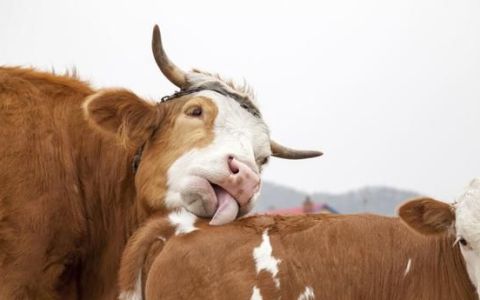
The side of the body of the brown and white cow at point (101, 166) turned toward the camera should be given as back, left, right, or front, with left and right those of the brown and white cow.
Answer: right

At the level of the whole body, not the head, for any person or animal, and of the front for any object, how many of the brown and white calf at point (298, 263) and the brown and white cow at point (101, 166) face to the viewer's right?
2

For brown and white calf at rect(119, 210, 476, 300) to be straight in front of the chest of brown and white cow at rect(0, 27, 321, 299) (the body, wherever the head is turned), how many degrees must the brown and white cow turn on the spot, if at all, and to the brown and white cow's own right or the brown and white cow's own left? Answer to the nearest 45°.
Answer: approximately 45° to the brown and white cow's own right

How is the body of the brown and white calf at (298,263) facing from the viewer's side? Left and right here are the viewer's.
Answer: facing to the right of the viewer
